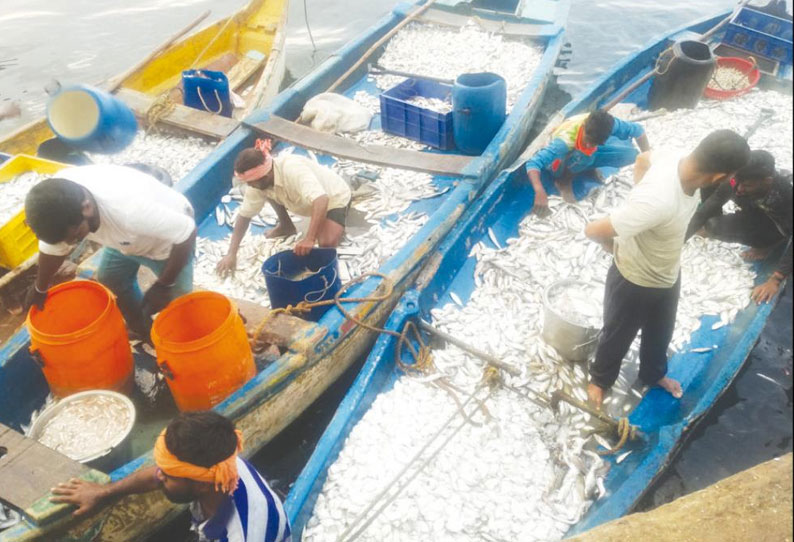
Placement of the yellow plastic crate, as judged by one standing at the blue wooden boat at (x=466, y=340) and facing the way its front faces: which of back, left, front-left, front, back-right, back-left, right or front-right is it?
back-left

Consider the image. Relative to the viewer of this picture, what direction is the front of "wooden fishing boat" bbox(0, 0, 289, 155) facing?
facing away from the viewer and to the right of the viewer

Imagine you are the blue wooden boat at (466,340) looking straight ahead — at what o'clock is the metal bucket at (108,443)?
The metal bucket is roughly at 6 o'clock from the blue wooden boat.

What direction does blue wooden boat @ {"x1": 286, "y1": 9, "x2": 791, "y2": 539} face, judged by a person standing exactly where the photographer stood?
facing away from the viewer and to the right of the viewer

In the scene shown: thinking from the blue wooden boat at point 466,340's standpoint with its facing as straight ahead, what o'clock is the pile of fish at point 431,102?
The pile of fish is roughly at 10 o'clock from the blue wooden boat.
